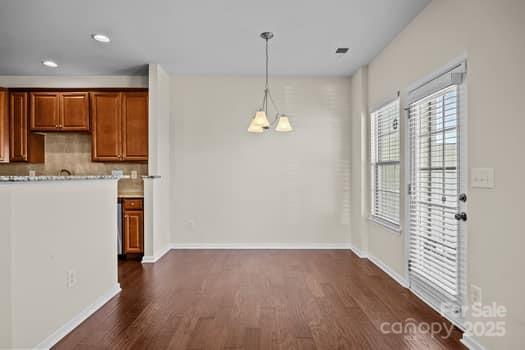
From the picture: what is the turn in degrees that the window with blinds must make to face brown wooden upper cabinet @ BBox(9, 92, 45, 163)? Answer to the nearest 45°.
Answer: approximately 45° to its right

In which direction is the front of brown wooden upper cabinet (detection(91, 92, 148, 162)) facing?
toward the camera

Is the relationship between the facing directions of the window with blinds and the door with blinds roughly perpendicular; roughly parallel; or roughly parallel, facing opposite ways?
roughly parallel

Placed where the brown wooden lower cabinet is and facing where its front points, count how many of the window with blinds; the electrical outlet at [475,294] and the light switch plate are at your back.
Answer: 0

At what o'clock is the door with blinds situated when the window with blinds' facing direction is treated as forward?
The door with blinds is roughly at 10 o'clock from the window with blinds.

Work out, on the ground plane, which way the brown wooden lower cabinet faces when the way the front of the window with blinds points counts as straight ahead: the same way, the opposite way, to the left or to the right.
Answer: to the left

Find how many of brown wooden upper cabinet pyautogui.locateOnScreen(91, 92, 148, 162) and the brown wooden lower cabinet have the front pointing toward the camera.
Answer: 2

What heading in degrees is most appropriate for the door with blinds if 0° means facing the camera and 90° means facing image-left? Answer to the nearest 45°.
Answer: approximately 45°

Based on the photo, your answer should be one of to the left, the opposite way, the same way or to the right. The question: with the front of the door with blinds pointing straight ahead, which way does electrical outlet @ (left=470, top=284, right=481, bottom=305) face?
the same way

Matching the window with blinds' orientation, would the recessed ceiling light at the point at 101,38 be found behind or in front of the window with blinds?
in front

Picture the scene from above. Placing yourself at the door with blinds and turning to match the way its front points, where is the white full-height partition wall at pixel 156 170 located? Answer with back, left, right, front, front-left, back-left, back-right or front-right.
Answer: front-right

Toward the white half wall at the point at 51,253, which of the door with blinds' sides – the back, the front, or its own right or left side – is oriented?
front

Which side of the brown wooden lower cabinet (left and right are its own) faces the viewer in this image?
front

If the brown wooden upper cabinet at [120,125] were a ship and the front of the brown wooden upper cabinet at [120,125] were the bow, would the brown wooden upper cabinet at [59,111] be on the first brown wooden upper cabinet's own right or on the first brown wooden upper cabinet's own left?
on the first brown wooden upper cabinet's own right

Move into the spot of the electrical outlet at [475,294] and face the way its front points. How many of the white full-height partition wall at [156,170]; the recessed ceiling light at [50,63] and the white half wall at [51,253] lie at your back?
0

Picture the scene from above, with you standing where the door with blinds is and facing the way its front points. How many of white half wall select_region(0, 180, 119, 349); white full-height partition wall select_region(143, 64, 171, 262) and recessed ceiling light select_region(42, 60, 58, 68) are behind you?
0

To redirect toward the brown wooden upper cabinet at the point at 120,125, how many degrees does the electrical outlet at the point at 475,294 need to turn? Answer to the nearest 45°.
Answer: approximately 45° to its right

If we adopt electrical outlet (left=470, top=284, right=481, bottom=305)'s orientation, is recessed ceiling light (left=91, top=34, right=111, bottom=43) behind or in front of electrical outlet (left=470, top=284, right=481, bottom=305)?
in front

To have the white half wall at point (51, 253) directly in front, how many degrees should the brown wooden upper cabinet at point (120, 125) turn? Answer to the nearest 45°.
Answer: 0° — it already faces it

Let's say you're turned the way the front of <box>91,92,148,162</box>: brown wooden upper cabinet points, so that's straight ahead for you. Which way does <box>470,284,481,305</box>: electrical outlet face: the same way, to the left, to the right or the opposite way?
to the right

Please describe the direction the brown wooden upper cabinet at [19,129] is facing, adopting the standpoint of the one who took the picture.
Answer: facing the viewer and to the left of the viewer
